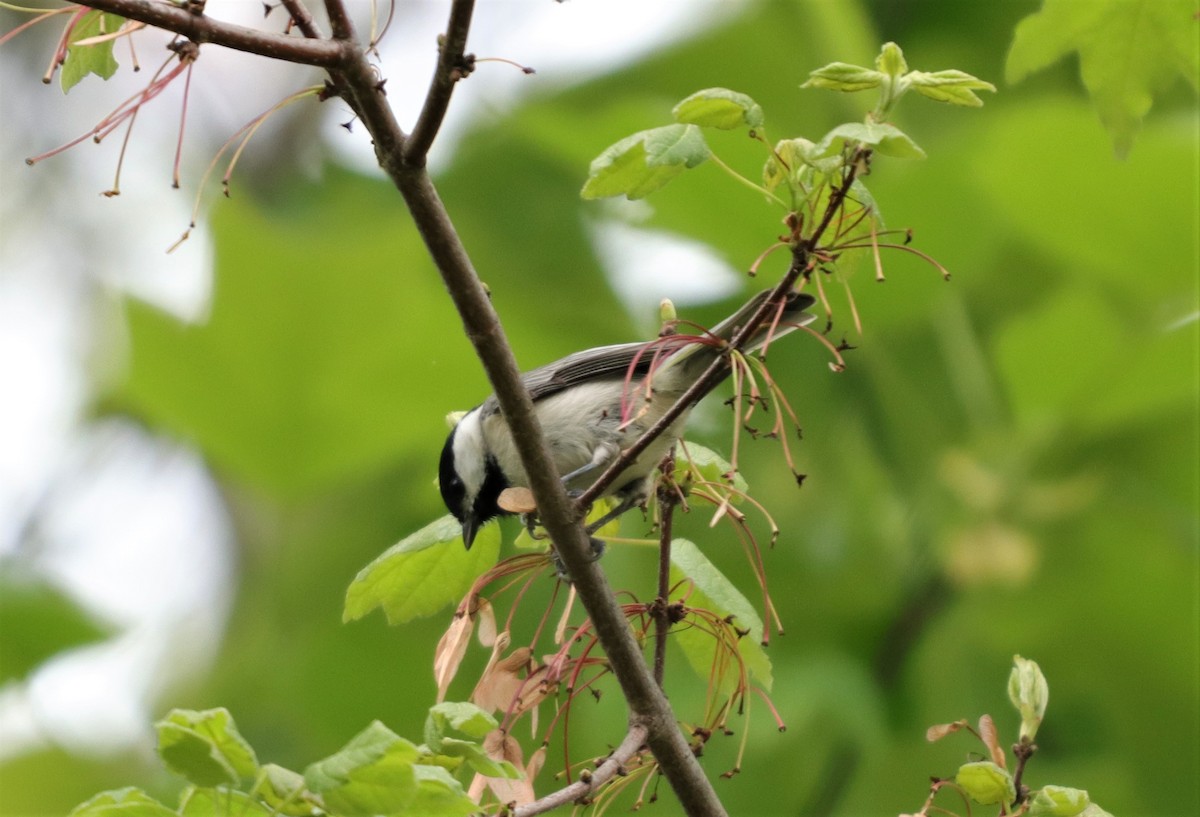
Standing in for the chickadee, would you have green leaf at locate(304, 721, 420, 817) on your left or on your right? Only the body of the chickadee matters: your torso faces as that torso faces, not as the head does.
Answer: on your left

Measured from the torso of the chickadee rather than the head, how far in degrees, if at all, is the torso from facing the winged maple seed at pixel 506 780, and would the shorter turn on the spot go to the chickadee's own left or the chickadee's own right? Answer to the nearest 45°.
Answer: approximately 90° to the chickadee's own left

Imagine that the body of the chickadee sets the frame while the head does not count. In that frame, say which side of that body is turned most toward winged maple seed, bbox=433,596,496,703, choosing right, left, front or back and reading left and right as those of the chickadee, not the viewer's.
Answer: front

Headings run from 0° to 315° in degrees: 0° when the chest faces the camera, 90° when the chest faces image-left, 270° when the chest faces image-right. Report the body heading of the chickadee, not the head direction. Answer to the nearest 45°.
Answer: approximately 90°

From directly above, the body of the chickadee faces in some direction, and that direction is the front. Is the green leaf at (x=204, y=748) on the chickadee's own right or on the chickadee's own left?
on the chickadee's own left
